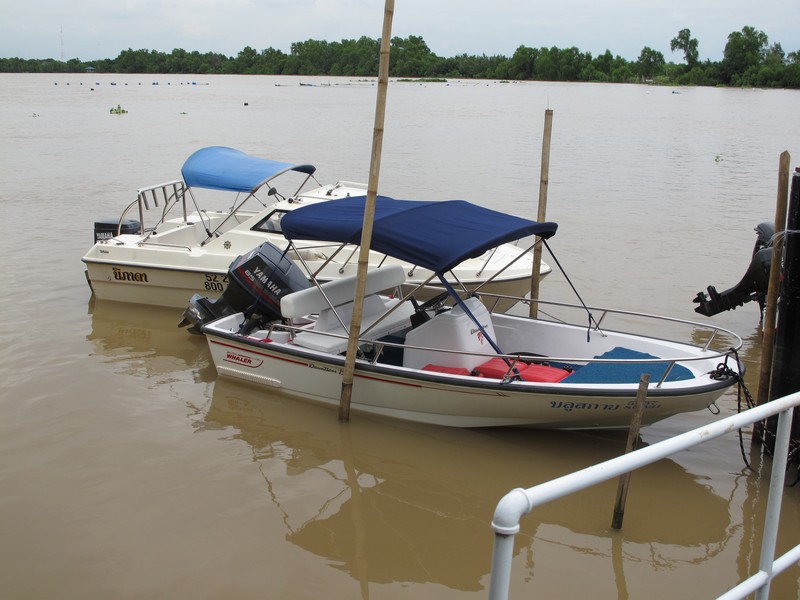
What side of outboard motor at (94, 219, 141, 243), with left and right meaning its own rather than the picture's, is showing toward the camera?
right

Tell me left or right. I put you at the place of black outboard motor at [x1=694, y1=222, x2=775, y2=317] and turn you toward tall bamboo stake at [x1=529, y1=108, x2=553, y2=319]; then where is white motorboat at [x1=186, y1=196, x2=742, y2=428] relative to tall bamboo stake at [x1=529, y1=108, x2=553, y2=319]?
left

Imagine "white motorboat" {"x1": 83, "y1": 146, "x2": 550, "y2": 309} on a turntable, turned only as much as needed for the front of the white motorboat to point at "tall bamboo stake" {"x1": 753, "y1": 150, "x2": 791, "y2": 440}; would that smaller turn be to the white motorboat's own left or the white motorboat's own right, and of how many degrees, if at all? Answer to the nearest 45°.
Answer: approximately 45° to the white motorboat's own right

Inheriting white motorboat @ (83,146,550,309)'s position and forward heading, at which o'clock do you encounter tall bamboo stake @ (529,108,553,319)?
The tall bamboo stake is roughly at 1 o'clock from the white motorboat.

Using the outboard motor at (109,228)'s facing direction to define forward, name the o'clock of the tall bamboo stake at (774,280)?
The tall bamboo stake is roughly at 2 o'clock from the outboard motor.

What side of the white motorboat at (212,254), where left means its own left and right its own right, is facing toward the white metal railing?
right

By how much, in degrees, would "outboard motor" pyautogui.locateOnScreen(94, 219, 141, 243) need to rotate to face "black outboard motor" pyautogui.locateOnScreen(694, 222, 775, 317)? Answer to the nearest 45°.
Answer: approximately 45° to its right

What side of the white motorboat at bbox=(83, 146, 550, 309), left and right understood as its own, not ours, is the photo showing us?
right
